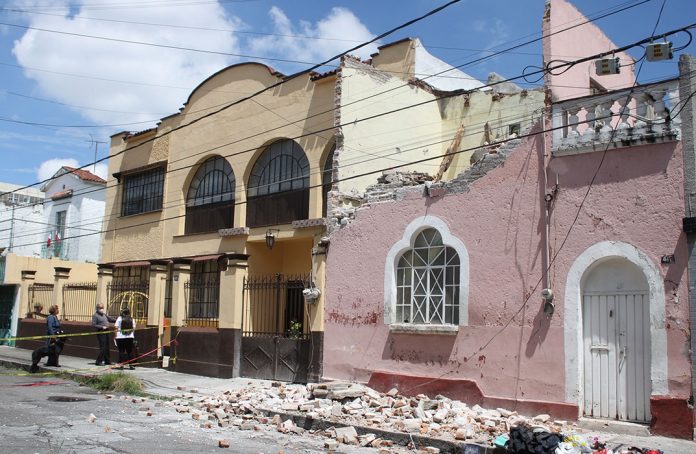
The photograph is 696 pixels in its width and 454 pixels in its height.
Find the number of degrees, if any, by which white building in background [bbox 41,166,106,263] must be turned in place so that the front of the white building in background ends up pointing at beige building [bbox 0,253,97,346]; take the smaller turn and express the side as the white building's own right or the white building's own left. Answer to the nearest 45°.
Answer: approximately 45° to the white building's own left

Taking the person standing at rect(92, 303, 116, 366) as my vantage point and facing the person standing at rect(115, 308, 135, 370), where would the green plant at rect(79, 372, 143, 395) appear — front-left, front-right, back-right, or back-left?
front-right

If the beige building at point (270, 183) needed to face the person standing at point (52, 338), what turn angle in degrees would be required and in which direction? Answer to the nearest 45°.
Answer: approximately 45° to its right

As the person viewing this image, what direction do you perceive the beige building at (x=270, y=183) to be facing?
facing the viewer and to the left of the viewer

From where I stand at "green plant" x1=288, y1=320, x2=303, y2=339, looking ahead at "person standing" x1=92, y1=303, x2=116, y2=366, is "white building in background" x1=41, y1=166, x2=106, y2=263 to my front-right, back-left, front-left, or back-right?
front-right

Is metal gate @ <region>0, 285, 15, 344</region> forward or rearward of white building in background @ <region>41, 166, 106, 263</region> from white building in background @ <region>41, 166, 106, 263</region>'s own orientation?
forward

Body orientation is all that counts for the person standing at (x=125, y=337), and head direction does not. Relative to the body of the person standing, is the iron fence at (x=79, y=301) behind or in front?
in front

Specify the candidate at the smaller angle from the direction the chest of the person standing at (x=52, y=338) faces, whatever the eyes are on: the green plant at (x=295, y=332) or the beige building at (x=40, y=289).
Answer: the green plant

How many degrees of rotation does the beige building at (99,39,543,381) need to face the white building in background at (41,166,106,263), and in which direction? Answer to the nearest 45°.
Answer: approximately 90° to its right

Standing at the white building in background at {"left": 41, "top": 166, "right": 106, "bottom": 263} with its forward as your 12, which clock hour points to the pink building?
The pink building is roughly at 10 o'clock from the white building in background.

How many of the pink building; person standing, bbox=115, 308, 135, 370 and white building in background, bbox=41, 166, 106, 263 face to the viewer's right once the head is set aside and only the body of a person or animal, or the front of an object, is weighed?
0

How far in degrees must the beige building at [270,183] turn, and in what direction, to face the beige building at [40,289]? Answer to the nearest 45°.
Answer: approximately 90° to its right

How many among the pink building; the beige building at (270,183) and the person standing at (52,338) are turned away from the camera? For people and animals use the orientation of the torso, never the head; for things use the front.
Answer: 0

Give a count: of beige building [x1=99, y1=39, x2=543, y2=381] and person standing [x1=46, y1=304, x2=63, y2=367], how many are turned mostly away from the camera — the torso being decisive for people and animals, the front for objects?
0

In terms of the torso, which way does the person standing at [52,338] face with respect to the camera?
to the viewer's right
